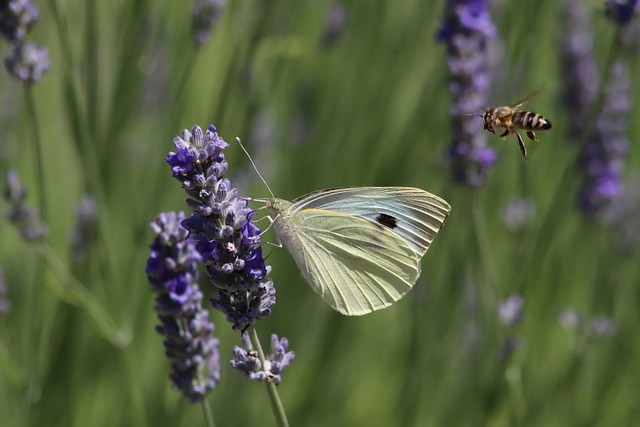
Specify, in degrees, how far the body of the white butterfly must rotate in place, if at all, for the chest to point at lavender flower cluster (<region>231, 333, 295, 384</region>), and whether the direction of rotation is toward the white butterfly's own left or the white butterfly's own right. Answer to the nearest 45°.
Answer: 0° — it already faces it

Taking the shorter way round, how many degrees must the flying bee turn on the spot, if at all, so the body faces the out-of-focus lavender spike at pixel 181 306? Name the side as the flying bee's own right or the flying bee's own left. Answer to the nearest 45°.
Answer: approximately 45° to the flying bee's own left

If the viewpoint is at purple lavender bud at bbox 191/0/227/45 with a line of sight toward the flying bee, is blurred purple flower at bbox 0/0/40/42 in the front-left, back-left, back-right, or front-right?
back-right

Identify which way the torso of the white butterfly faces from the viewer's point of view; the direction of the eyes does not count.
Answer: to the viewer's left

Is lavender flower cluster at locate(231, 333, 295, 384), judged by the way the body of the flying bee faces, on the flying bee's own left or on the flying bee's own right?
on the flying bee's own left

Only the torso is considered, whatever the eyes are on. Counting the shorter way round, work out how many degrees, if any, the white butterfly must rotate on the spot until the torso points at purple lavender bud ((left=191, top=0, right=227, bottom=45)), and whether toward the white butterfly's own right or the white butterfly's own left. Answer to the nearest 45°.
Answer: approximately 45° to the white butterfly's own right

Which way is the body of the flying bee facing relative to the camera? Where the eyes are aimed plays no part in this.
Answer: to the viewer's left
